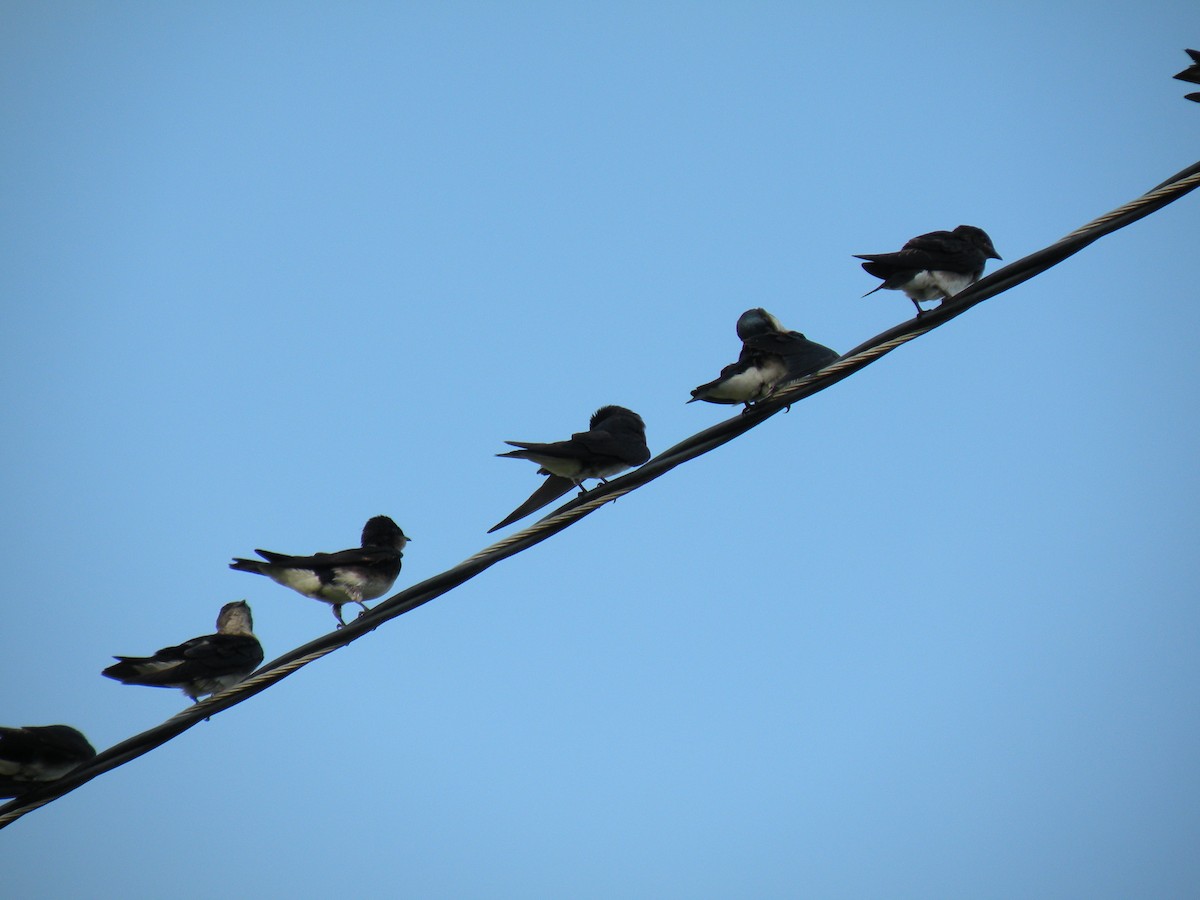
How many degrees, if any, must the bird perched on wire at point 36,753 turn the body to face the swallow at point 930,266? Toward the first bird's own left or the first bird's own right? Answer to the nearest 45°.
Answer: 0° — it already faces it

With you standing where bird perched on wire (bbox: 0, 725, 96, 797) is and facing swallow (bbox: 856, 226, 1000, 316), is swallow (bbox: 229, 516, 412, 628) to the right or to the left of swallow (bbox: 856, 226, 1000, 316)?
left

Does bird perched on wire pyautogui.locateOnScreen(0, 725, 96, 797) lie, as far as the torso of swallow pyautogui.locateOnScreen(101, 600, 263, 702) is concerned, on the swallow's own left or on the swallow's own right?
on the swallow's own right

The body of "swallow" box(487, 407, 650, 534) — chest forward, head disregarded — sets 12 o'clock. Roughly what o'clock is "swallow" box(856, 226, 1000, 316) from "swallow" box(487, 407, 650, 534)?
"swallow" box(856, 226, 1000, 316) is roughly at 12 o'clock from "swallow" box(487, 407, 650, 534).

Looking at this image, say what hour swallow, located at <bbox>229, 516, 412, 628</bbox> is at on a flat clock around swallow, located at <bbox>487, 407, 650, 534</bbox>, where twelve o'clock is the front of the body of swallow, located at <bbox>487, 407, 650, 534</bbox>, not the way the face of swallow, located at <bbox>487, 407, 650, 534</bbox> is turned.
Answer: swallow, located at <bbox>229, 516, 412, 628</bbox> is roughly at 7 o'clock from swallow, located at <bbox>487, 407, 650, 534</bbox>.

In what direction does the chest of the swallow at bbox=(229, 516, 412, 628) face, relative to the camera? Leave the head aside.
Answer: to the viewer's right

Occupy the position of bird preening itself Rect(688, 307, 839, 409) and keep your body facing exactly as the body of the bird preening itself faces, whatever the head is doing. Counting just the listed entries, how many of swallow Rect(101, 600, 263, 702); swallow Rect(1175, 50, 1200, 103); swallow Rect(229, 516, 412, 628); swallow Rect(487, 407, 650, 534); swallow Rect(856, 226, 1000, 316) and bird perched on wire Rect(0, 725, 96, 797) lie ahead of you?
2

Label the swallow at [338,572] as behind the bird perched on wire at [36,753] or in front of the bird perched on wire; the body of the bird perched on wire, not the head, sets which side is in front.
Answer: in front

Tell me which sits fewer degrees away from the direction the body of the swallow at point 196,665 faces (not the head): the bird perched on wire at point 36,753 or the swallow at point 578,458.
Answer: the swallow

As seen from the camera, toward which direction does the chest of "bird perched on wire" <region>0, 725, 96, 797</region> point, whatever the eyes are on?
to the viewer's right

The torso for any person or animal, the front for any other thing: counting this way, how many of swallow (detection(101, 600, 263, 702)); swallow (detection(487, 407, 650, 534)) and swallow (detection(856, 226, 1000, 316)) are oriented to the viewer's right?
3

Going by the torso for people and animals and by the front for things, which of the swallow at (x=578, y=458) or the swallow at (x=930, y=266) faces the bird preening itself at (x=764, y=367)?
the swallow at (x=578, y=458)

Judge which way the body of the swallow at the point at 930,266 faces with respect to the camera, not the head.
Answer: to the viewer's right

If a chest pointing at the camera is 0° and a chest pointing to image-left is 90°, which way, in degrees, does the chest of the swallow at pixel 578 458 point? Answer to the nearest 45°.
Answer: approximately 270°

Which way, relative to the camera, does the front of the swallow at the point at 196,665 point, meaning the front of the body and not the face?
to the viewer's right
